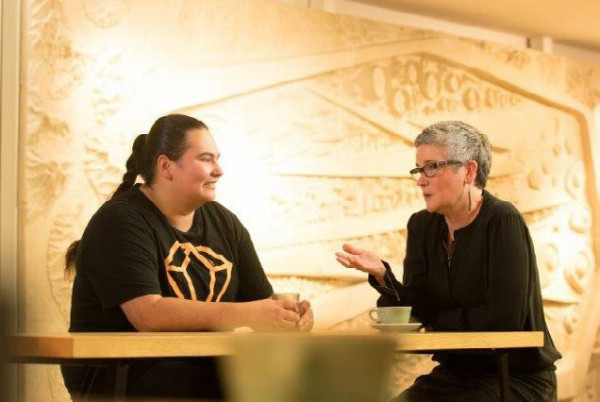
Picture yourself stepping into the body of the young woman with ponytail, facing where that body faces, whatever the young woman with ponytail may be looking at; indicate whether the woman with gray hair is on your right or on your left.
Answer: on your left

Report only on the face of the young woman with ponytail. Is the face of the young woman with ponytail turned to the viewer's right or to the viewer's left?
to the viewer's right

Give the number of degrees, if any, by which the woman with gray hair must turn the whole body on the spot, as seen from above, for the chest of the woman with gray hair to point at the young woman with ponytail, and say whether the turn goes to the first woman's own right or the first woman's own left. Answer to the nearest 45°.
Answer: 0° — they already face them

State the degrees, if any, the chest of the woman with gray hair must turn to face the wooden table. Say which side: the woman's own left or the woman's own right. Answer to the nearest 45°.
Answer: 0° — they already face it

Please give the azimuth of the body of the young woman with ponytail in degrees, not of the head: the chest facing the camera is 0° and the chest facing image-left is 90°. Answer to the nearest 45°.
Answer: approximately 315°

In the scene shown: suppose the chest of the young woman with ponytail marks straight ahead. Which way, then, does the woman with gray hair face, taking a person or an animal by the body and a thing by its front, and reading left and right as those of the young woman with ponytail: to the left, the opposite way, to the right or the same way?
to the right

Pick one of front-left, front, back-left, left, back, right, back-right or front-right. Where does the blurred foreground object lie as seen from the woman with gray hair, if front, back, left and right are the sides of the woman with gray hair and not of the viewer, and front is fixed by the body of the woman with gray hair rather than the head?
front-left

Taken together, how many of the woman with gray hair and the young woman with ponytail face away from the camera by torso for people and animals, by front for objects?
0
